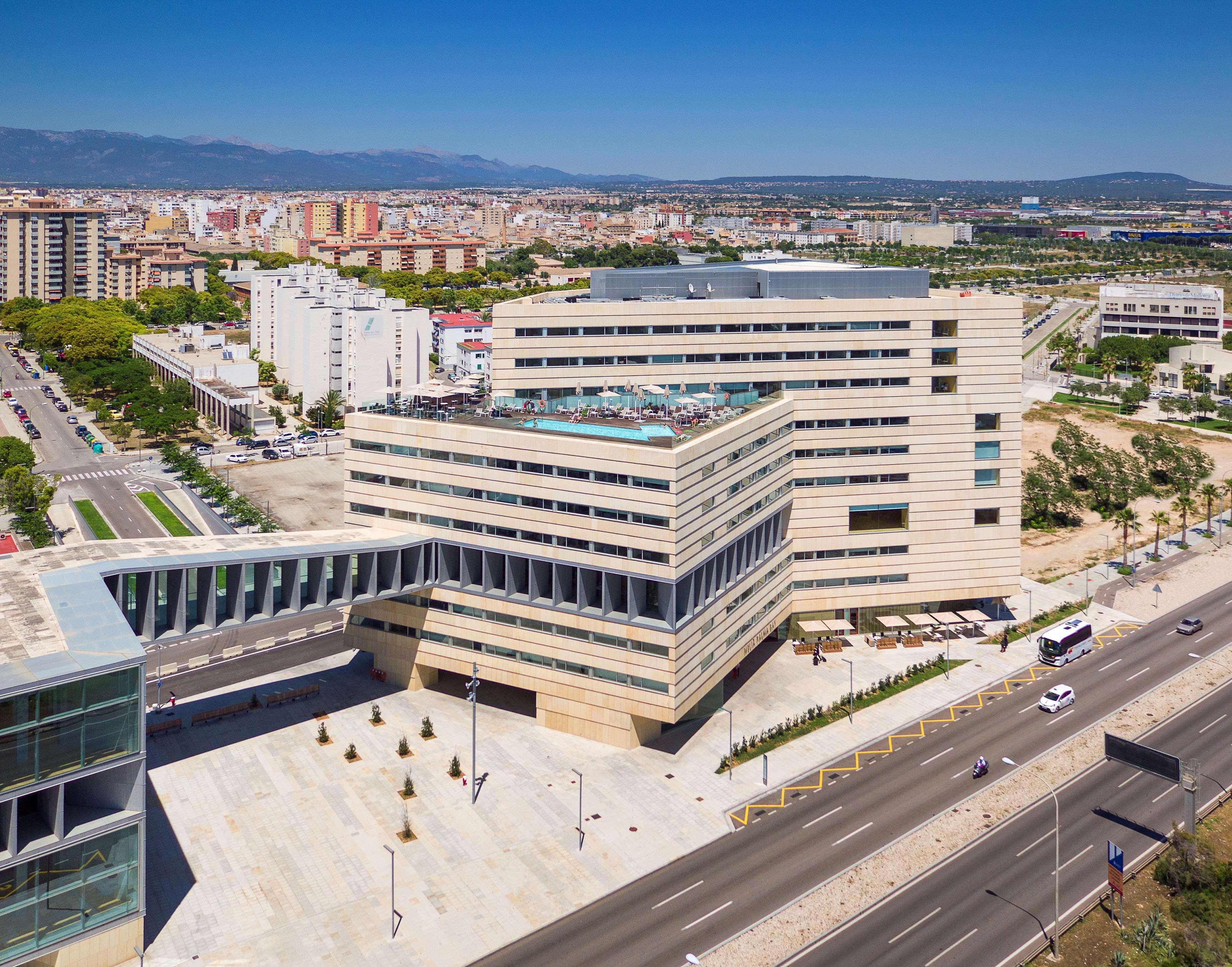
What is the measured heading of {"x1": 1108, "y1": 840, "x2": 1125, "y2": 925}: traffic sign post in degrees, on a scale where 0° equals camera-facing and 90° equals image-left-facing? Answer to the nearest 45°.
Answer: approximately 45°

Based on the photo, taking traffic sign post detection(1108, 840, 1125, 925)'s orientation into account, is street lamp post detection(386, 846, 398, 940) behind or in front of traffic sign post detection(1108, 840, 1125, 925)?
in front
